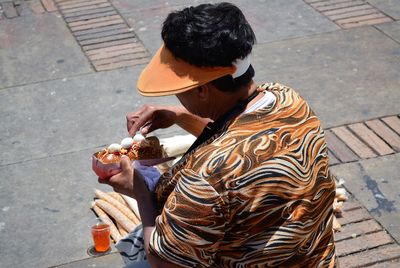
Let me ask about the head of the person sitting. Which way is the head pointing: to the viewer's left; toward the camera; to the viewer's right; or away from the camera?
to the viewer's left

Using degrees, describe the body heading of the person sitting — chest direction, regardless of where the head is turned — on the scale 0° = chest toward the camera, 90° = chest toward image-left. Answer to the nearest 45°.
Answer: approximately 135°
